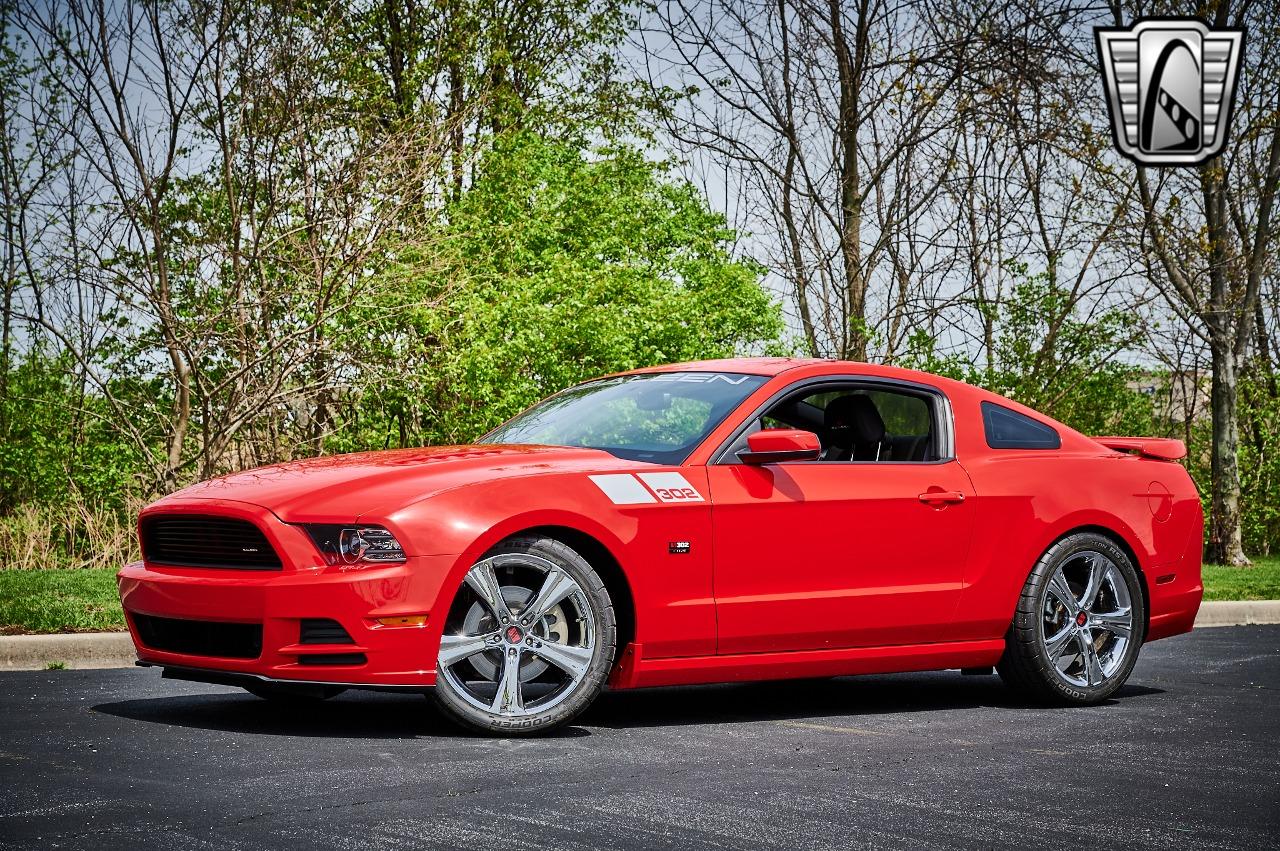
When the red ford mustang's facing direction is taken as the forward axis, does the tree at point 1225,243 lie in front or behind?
behind

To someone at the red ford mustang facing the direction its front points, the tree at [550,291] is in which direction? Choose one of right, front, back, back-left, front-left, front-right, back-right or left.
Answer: back-right

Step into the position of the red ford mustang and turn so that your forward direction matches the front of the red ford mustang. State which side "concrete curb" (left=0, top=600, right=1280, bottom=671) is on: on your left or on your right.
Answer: on your right

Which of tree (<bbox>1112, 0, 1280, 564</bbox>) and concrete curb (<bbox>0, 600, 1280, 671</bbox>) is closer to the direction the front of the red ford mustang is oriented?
the concrete curb

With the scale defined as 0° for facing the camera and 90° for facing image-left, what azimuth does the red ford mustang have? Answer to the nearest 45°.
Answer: approximately 45°
